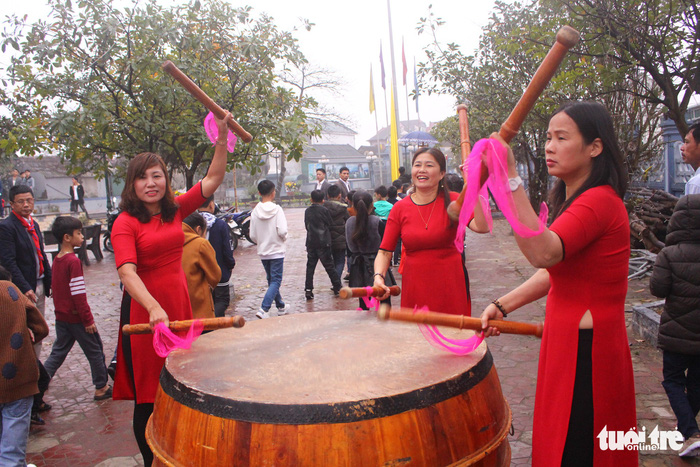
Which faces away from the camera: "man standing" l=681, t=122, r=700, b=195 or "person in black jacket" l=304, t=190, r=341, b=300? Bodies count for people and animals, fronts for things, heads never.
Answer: the person in black jacket

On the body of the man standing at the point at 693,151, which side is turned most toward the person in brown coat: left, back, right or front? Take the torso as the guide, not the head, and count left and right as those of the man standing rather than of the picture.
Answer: front

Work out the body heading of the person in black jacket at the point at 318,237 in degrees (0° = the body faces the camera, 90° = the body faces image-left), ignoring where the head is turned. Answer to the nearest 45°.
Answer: approximately 180°

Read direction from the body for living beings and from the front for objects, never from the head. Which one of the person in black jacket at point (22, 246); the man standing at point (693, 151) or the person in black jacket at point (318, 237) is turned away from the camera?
the person in black jacket at point (318, 237)

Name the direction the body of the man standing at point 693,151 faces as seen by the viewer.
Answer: to the viewer's left

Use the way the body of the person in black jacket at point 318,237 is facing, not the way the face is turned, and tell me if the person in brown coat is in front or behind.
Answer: behind

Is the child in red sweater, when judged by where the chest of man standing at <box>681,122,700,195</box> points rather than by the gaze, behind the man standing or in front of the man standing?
in front

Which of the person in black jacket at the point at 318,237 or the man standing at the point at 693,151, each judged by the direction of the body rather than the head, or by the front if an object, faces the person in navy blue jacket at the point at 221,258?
the man standing

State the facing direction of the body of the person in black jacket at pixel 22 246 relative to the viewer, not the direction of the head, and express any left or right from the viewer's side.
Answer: facing the viewer and to the right of the viewer

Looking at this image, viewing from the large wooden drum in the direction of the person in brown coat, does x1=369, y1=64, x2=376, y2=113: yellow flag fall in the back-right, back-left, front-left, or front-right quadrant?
front-right

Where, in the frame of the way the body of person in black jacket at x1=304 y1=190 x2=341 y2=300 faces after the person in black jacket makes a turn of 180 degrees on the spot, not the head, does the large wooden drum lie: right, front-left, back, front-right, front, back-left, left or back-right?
front
